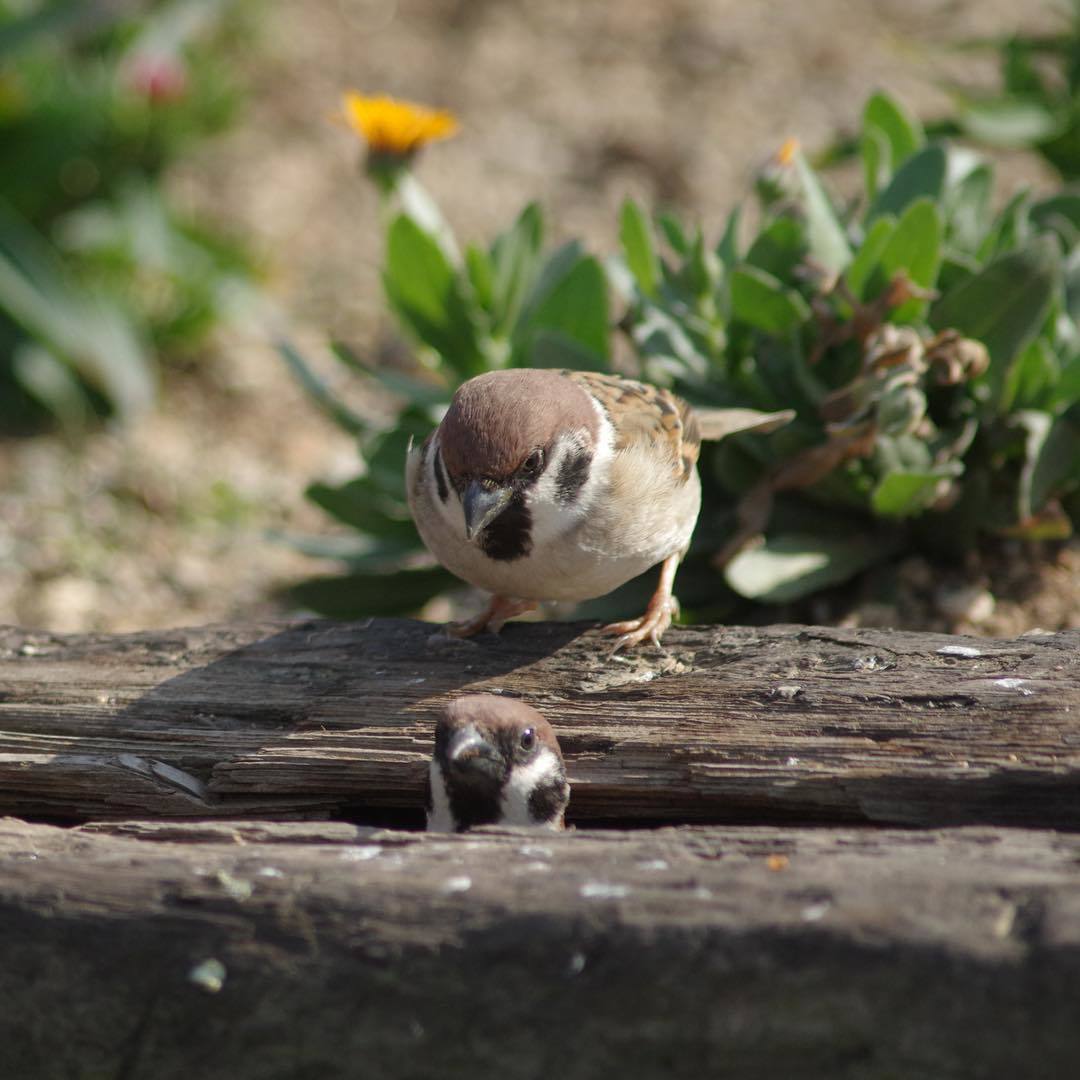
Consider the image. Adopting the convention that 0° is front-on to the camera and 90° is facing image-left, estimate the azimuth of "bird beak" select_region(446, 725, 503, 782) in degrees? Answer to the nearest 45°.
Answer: approximately 45°

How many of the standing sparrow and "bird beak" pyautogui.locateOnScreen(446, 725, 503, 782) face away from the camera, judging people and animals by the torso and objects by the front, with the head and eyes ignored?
0

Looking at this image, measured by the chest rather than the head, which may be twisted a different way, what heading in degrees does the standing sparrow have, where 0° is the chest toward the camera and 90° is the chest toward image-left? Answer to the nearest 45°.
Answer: approximately 45°
